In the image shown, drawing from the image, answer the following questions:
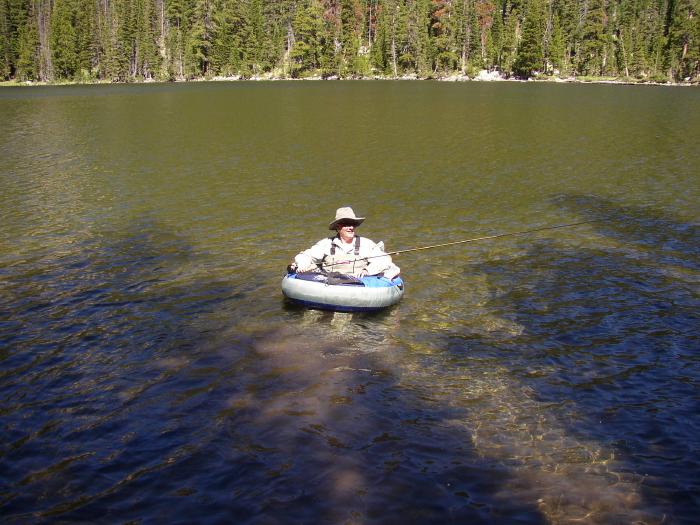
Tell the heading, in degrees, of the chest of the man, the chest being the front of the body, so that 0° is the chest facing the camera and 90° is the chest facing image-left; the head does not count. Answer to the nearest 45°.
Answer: approximately 0°
